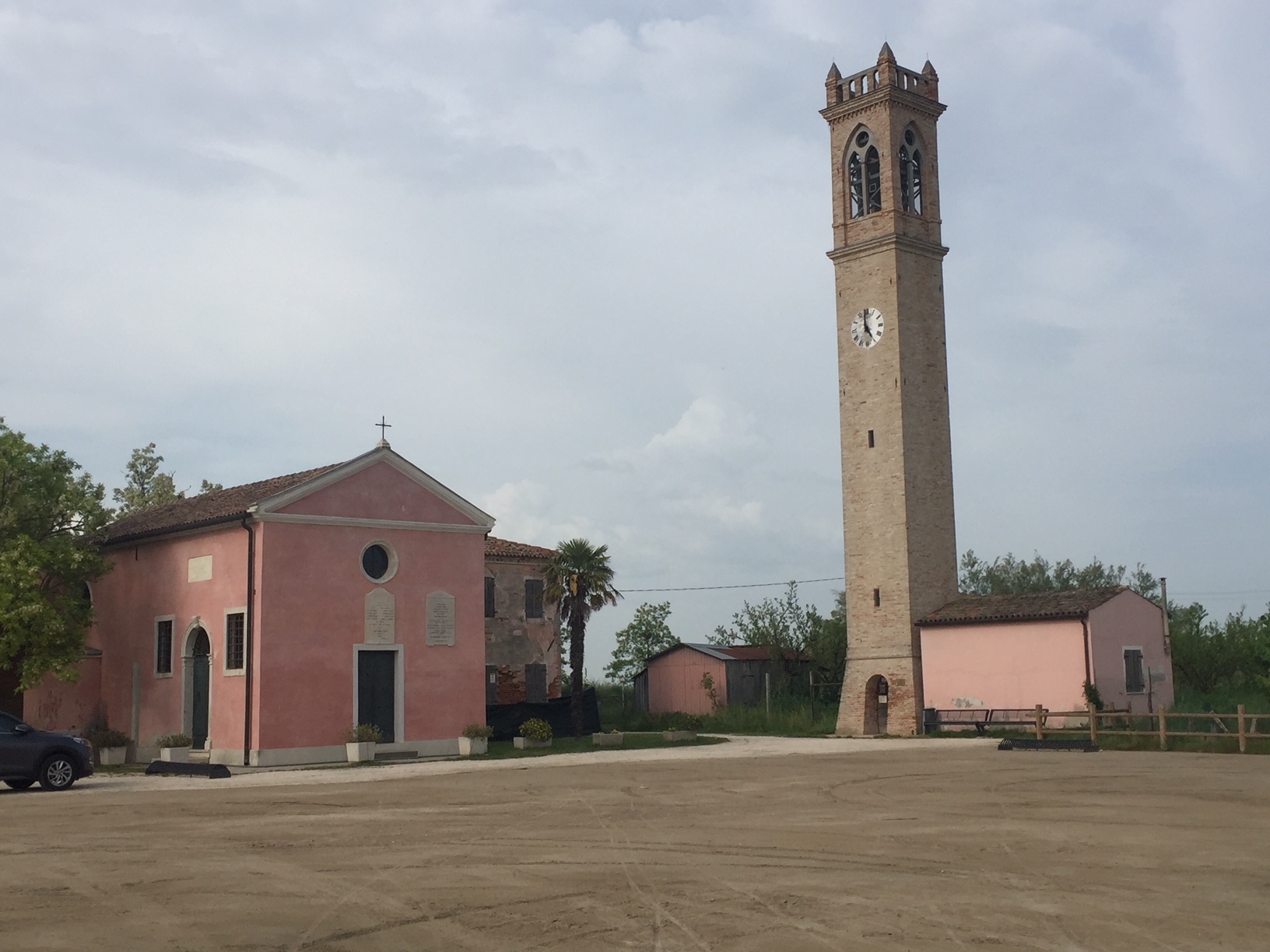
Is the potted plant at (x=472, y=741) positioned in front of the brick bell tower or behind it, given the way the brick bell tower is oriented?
in front

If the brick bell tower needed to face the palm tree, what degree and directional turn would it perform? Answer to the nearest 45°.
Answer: approximately 45° to its right

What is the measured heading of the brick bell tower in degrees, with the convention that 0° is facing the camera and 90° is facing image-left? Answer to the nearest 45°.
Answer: approximately 45°
